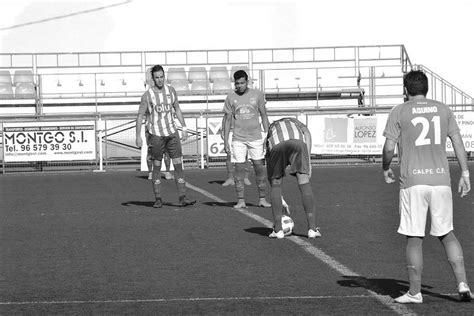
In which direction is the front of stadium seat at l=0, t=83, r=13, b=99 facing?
toward the camera

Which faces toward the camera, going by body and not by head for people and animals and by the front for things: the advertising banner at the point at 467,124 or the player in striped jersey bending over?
the advertising banner

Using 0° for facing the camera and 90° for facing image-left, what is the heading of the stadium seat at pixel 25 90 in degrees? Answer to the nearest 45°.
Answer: approximately 0°

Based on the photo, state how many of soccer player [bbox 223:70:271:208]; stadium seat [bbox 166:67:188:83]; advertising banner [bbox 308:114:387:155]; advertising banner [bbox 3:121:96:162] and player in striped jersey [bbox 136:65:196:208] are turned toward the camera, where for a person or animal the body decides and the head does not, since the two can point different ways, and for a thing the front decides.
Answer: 5

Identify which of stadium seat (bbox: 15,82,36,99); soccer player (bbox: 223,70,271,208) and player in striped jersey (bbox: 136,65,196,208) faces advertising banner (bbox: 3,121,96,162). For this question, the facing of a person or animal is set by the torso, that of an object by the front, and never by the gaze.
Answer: the stadium seat

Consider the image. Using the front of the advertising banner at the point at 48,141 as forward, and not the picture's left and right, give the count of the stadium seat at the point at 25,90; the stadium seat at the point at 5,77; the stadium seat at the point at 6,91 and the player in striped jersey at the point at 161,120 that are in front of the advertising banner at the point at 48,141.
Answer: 1

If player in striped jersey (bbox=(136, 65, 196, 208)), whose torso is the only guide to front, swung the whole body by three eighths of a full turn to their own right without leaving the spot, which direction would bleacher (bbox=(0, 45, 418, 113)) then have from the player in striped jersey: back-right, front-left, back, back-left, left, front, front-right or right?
front-right

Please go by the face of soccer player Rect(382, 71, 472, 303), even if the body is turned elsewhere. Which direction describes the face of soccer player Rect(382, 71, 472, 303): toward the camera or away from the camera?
away from the camera

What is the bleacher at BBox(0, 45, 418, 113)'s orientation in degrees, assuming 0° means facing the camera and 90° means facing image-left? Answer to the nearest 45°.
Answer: approximately 0°

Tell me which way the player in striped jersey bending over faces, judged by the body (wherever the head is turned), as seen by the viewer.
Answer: away from the camera

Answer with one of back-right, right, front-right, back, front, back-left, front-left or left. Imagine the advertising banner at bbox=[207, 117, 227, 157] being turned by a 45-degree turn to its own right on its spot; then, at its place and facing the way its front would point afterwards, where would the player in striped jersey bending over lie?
front-left

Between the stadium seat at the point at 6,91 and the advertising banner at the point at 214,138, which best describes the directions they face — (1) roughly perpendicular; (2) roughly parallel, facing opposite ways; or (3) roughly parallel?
roughly parallel

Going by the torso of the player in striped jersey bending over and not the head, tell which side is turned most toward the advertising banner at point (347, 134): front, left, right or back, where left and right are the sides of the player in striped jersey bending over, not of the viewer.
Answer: front

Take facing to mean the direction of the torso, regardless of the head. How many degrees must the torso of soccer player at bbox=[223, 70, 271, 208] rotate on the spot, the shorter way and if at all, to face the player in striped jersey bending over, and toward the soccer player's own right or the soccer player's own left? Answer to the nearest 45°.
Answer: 0° — they already face them

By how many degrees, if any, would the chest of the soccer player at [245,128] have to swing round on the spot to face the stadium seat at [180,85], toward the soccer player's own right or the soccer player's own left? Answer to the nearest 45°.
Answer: approximately 180°

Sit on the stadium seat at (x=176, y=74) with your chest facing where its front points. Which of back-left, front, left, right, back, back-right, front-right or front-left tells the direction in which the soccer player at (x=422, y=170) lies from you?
front
